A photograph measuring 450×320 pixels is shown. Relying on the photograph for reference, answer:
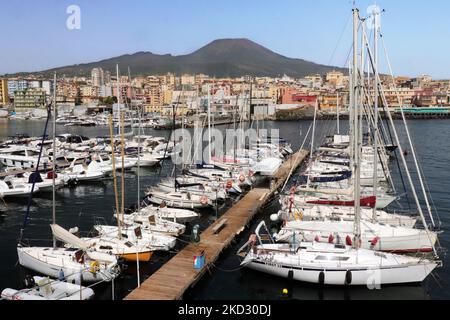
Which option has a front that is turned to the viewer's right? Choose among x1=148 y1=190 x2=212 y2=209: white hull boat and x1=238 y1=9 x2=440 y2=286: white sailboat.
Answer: the white sailboat

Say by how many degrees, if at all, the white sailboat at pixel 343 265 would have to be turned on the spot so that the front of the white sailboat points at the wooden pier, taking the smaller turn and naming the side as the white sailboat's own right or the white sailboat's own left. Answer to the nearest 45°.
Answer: approximately 180°

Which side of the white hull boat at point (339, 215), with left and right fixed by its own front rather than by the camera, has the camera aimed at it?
right

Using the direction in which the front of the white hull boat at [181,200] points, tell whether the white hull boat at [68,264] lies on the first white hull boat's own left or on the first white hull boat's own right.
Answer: on the first white hull boat's own left

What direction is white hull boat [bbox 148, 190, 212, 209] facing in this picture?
to the viewer's left

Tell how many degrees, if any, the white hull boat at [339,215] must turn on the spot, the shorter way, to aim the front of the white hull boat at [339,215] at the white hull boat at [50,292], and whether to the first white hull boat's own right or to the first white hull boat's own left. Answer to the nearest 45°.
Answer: approximately 135° to the first white hull boat's own right

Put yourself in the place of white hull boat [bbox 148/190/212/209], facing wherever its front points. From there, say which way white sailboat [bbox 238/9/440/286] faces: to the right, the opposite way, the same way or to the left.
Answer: the opposite way

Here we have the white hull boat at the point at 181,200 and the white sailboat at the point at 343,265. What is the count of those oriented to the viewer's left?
1

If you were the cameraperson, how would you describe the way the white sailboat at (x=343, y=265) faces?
facing to the right of the viewer

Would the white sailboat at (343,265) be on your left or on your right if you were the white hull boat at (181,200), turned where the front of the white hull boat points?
on your left

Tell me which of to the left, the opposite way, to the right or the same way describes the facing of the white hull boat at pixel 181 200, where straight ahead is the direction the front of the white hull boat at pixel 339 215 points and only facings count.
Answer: the opposite way

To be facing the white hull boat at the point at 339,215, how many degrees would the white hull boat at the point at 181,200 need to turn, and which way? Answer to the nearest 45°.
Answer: approximately 135° to its left
